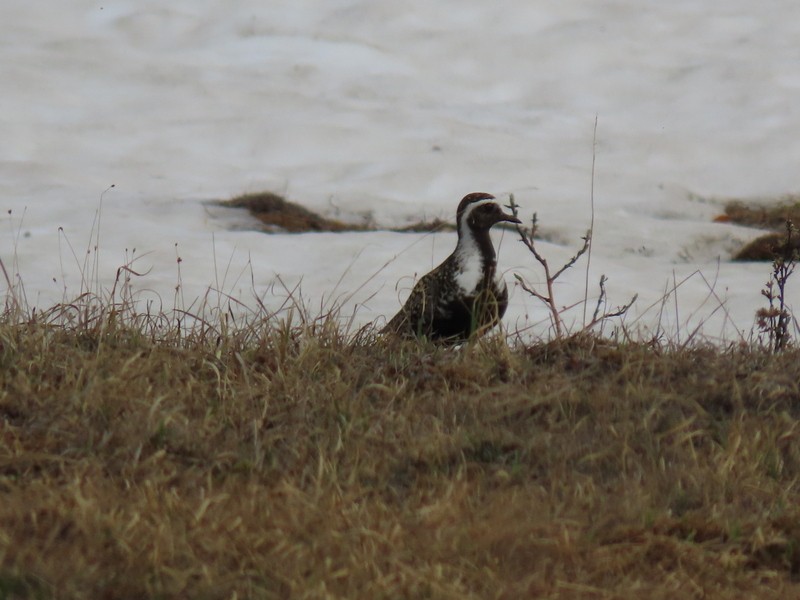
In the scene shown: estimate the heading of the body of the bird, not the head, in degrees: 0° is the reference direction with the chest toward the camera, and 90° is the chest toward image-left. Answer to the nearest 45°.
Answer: approximately 315°
